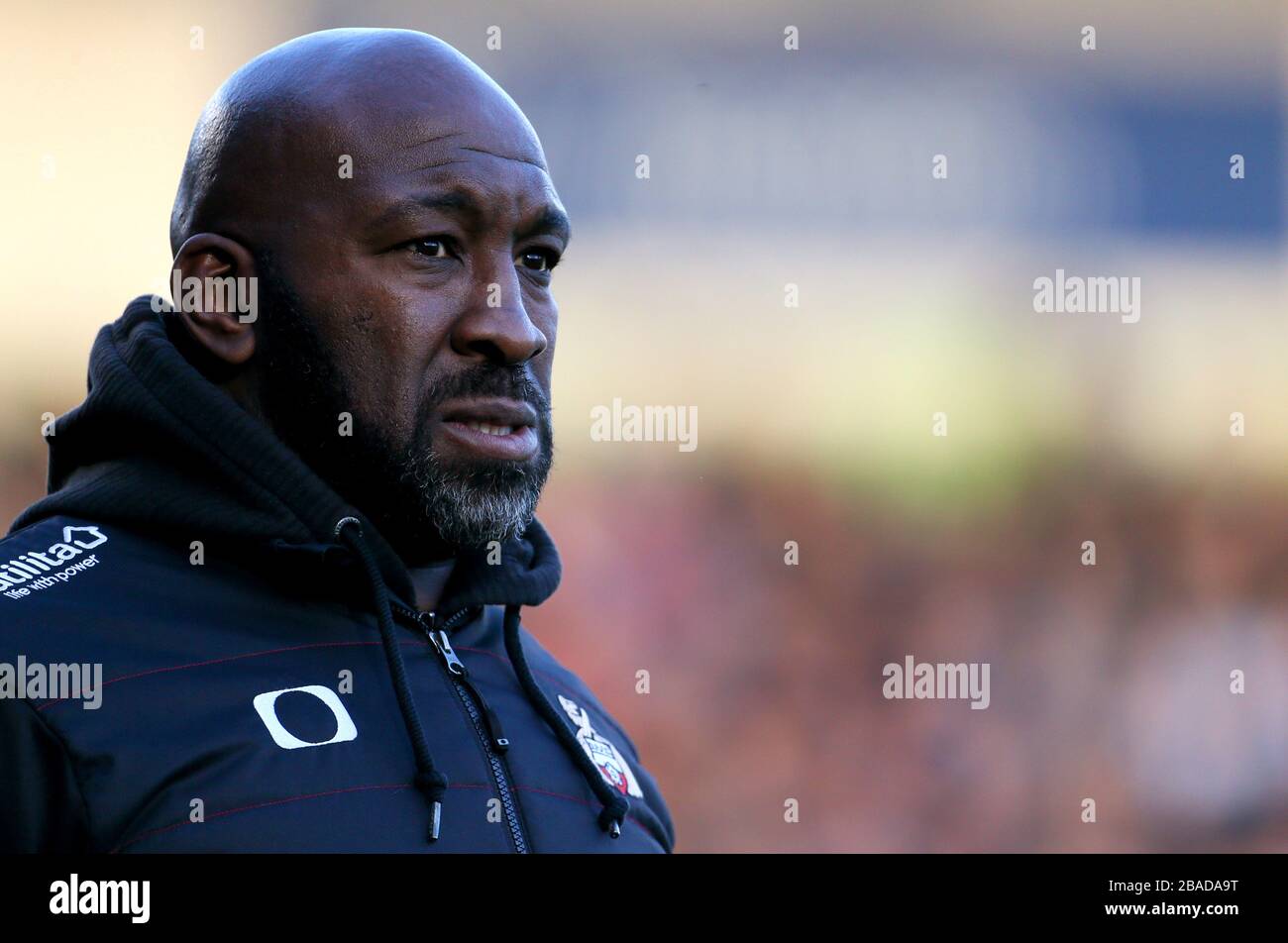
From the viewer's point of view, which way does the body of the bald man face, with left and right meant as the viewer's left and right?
facing the viewer and to the right of the viewer
